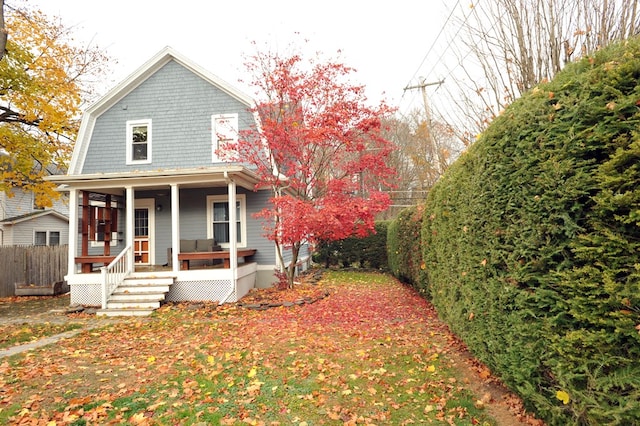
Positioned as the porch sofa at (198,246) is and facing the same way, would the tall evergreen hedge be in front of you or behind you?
in front

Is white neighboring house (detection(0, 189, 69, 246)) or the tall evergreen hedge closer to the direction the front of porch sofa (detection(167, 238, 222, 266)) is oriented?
the tall evergreen hedge

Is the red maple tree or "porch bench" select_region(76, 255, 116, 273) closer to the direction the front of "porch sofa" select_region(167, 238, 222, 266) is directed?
the red maple tree

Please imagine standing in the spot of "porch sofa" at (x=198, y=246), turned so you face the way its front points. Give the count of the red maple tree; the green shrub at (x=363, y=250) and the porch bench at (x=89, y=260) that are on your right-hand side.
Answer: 1

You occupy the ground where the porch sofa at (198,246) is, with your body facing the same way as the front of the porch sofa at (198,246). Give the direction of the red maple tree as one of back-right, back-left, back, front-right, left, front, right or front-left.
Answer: front-left

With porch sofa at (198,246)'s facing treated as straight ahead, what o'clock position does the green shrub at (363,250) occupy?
The green shrub is roughly at 8 o'clock from the porch sofa.

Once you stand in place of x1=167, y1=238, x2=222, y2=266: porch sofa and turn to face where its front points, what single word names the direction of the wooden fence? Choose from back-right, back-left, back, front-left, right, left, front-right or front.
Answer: back-right

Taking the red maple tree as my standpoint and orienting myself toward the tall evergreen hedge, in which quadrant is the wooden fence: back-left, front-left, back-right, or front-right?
back-right

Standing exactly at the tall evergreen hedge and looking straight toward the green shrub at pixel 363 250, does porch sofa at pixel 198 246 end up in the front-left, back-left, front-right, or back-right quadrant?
front-left

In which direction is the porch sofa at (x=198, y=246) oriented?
toward the camera

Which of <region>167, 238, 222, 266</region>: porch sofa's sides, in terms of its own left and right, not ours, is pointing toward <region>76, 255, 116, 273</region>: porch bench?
right

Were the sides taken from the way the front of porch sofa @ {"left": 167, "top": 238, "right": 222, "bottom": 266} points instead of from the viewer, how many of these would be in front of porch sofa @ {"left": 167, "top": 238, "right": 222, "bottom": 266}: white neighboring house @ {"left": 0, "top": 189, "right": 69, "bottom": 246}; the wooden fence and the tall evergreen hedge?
1
